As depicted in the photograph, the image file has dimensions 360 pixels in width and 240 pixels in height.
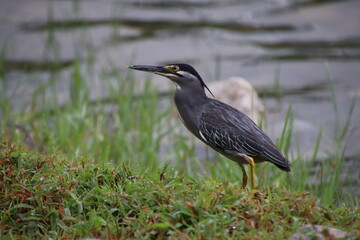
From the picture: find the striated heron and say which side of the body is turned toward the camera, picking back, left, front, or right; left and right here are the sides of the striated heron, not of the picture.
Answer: left
